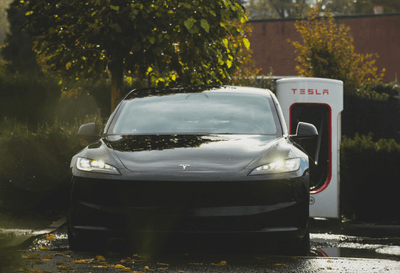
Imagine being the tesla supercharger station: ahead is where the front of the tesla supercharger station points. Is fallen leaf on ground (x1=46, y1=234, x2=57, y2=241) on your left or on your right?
on your right

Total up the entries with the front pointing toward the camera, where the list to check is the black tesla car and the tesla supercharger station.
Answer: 2

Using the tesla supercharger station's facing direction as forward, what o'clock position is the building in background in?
The building in background is roughly at 6 o'clock from the tesla supercharger station.

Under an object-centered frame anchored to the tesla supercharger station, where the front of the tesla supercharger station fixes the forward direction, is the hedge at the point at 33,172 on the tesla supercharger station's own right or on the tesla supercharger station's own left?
on the tesla supercharger station's own right

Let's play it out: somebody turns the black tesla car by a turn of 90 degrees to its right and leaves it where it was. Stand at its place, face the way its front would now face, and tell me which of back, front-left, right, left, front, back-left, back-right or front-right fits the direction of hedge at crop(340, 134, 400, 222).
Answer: back-right

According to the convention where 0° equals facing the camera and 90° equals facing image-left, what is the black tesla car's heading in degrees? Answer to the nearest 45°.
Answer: approximately 0°

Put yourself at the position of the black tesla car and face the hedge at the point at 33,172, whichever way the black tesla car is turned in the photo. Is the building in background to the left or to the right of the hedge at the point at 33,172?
right
